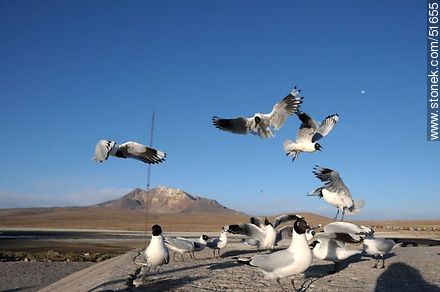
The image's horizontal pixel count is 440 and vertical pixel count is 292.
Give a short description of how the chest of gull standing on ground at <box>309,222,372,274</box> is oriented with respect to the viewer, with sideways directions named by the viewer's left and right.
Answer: facing to the left of the viewer

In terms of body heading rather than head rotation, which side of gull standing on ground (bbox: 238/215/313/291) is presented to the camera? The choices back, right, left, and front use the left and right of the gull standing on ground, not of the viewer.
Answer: right

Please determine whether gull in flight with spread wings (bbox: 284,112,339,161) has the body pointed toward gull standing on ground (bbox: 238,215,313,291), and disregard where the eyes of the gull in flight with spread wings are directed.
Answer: no

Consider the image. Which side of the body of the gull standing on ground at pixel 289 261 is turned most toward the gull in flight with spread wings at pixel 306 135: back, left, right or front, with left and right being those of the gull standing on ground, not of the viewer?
left

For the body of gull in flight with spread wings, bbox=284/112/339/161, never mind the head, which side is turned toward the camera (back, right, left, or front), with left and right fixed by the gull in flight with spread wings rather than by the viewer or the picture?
right

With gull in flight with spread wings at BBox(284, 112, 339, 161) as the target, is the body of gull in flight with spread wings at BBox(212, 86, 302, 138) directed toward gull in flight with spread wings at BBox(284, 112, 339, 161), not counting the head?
no

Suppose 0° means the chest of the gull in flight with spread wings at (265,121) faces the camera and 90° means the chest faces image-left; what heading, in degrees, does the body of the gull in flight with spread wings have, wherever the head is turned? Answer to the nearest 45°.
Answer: approximately 45°

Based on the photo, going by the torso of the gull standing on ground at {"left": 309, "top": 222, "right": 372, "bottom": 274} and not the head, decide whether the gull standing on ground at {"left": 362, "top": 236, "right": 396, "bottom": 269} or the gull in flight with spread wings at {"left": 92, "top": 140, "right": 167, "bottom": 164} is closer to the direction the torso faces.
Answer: the gull in flight with spread wings

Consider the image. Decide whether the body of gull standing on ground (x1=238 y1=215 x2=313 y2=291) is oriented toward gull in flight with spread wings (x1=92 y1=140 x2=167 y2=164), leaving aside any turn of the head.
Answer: no

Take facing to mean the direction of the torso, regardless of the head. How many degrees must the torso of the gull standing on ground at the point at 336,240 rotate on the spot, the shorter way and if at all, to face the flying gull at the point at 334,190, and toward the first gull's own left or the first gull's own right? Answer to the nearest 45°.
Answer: approximately 90° to the first gull's own right

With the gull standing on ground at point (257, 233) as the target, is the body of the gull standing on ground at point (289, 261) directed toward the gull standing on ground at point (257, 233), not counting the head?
no
